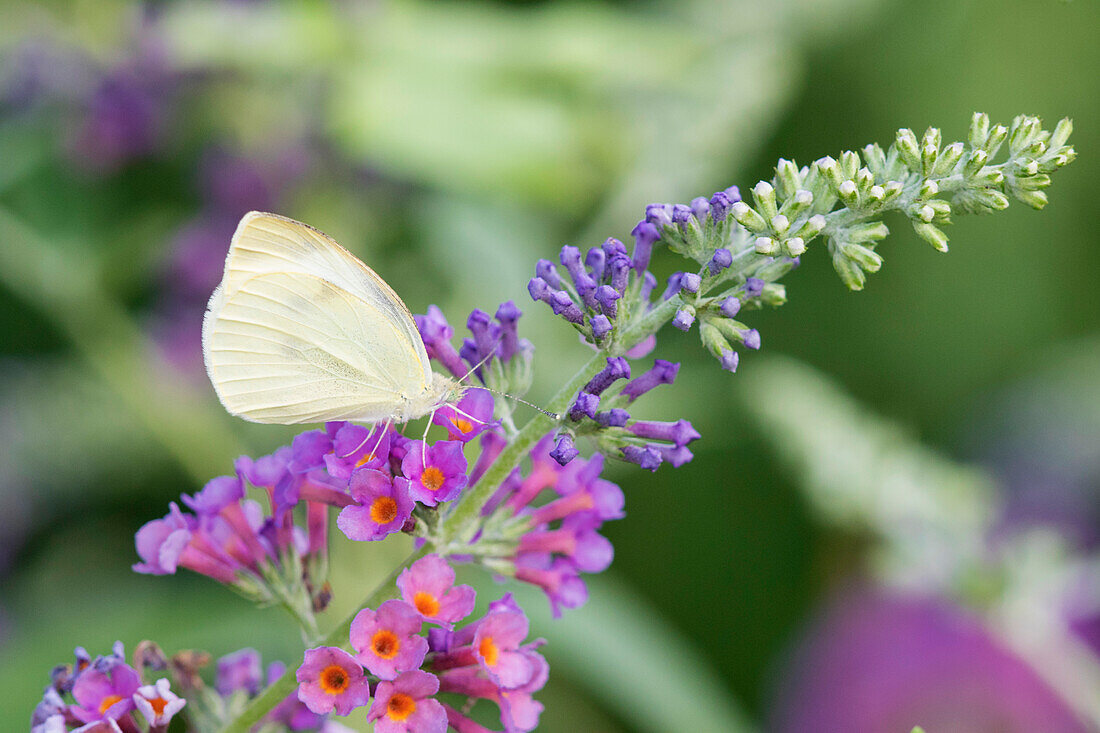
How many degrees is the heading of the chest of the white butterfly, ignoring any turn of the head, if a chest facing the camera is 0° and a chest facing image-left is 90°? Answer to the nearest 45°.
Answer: approximately 270°

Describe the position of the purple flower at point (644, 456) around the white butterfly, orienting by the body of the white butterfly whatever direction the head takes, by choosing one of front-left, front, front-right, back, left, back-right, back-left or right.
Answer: front-right

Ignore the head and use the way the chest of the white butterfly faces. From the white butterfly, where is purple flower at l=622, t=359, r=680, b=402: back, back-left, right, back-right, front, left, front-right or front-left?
front-right

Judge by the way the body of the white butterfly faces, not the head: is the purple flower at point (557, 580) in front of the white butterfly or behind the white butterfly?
in front
